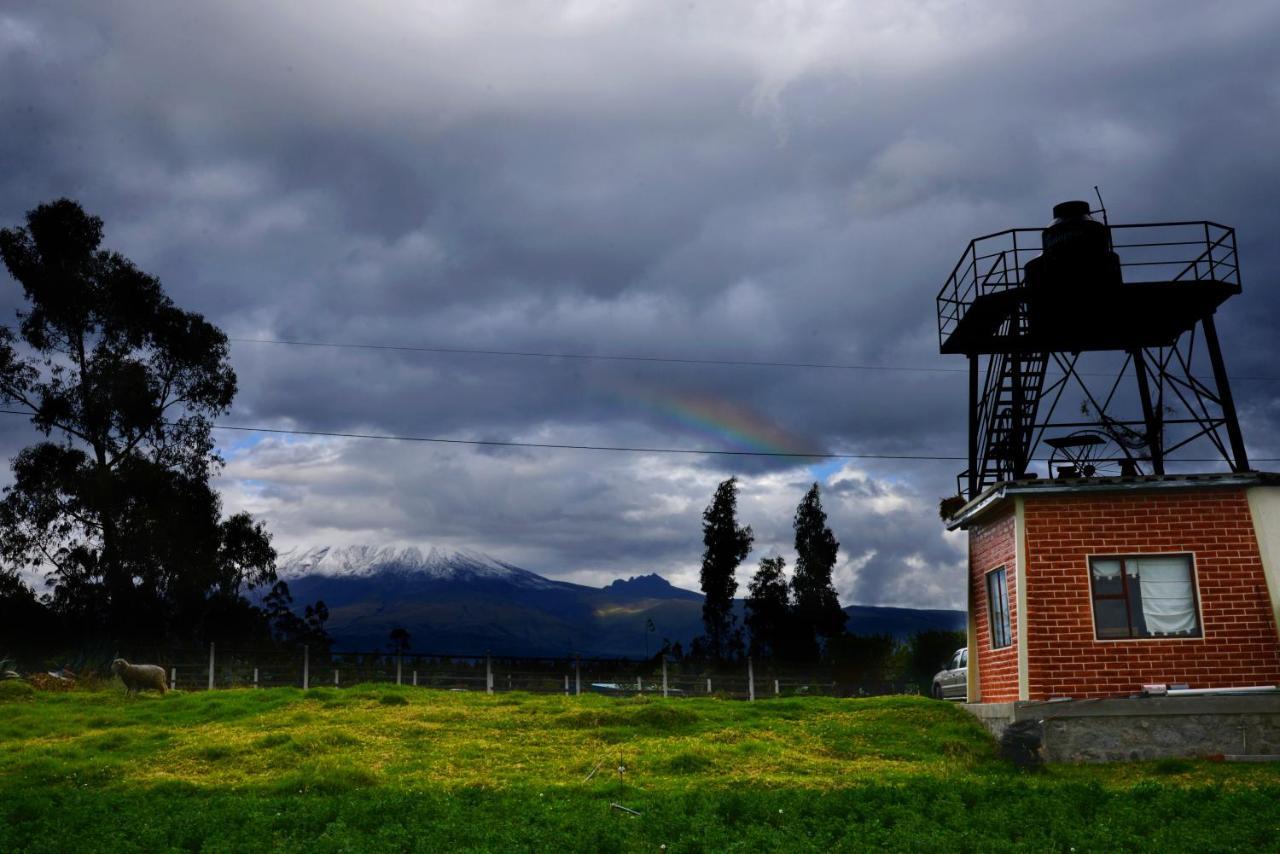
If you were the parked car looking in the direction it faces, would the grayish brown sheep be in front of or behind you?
in front

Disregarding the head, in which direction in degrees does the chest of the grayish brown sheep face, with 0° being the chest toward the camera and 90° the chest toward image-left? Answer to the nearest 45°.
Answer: approximately 90°

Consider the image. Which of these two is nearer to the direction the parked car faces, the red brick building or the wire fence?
the wire fence

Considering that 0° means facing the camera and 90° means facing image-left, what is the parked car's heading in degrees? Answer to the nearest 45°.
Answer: approximately 90°

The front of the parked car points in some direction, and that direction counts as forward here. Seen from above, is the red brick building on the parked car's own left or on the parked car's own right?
on the parked car's own left

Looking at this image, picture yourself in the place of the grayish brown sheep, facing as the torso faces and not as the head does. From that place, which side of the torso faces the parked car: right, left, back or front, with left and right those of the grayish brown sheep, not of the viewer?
back

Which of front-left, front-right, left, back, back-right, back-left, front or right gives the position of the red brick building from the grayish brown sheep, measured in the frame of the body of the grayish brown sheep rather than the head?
back-left

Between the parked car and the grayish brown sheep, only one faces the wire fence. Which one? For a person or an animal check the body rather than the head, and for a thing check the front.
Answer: the parked car

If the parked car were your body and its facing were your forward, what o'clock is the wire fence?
The wire fence is roughly at 12 o'clock from the parked car.
